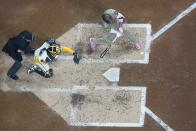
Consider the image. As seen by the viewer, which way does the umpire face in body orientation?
to the viewer's right

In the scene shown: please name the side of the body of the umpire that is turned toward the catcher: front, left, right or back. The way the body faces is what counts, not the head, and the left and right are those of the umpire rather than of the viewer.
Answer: front
